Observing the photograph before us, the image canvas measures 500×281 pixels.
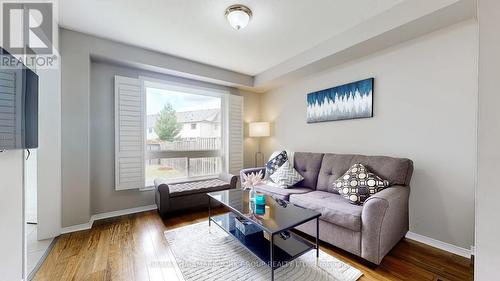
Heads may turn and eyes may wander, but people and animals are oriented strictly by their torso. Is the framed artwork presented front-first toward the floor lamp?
no

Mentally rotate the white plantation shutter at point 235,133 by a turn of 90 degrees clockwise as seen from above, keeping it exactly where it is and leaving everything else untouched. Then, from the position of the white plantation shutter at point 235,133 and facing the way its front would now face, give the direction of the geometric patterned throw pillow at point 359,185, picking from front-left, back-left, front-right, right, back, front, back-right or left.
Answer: left

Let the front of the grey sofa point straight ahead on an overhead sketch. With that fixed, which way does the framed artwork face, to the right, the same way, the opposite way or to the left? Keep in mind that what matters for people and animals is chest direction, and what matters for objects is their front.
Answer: the same way

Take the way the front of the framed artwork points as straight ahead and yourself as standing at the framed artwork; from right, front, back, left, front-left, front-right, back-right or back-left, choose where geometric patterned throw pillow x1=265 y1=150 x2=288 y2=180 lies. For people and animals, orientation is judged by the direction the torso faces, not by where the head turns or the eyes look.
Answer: front-right

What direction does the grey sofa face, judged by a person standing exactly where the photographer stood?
facing the viewer and to the left of the viewer

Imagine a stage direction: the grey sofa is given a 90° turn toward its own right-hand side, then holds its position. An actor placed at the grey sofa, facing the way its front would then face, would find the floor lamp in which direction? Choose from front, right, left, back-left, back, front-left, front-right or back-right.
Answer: front

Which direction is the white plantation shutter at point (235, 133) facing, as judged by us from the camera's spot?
facing the viewer and to the right of the viewer

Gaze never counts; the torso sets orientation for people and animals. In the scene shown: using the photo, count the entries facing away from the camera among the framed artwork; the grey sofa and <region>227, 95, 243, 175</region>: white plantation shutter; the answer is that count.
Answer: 0

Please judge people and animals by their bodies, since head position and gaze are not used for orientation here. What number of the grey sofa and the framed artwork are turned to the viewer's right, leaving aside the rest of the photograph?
0

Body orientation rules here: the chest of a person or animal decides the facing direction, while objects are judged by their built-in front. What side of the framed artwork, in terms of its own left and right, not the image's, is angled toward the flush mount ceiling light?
front

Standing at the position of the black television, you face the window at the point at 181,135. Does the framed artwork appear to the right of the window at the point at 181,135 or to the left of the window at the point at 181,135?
right
